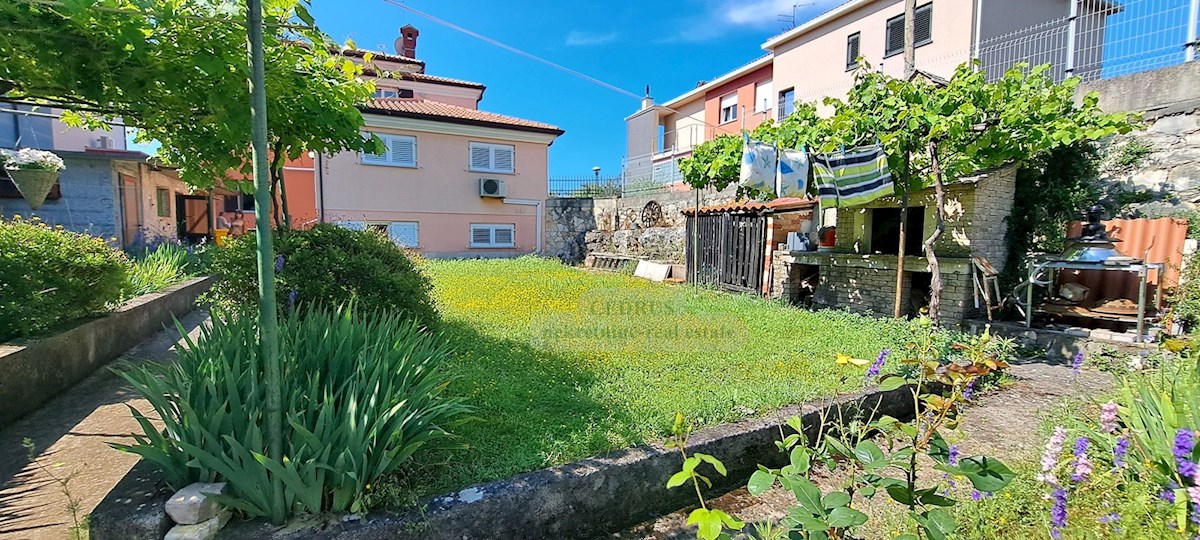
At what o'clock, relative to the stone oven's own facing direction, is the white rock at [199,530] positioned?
The white rock is roughly at 11 o'clock from the stone oven.

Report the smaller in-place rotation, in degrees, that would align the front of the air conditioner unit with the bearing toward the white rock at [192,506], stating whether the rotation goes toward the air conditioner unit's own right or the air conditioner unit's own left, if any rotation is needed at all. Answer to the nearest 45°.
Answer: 0° — it already faces it

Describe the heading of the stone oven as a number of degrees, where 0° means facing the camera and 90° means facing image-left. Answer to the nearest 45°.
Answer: approximately 45°

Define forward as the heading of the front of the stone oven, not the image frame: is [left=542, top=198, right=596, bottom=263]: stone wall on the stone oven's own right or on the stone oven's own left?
on the stone oven's own right

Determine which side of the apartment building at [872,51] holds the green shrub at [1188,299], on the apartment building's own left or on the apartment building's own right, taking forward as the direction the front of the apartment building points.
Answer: on the apartment building's own left

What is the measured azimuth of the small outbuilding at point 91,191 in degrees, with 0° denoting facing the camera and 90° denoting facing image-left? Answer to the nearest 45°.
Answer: approximately 315°

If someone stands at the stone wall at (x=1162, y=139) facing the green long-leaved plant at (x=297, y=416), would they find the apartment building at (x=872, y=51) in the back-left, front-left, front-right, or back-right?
back-right

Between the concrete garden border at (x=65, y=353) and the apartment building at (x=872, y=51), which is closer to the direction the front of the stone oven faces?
the concrete garden border

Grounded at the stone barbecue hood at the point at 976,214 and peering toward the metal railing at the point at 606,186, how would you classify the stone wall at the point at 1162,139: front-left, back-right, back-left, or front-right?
back-right

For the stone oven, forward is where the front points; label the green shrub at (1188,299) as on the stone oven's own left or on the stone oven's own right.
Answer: on the stone oven's own left

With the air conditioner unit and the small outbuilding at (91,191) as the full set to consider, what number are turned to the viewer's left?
0
